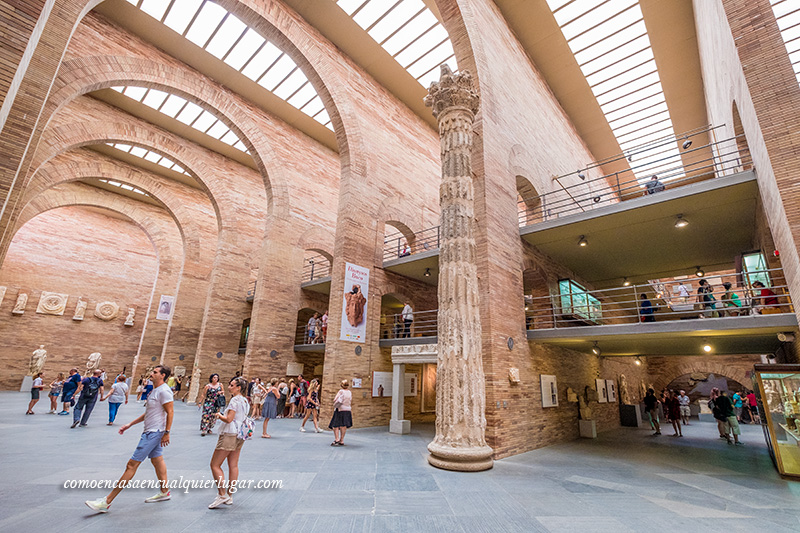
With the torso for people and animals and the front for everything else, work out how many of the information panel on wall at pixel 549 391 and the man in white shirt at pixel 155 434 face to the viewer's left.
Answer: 1

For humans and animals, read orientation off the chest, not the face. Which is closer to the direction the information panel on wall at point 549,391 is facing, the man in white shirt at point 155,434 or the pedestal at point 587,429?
the man in white shirt

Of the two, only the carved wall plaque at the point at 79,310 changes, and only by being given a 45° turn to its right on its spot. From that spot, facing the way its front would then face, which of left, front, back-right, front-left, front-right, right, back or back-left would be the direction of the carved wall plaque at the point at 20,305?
front-right

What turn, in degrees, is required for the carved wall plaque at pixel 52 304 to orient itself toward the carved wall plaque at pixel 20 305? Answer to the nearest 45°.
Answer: approximately 90° to its right

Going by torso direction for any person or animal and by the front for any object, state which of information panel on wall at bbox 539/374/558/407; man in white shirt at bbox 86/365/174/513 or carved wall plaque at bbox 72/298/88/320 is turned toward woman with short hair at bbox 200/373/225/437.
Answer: the carved wall plaque

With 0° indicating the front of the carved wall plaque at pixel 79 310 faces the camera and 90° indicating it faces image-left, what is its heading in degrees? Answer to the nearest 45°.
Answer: approximately 0°

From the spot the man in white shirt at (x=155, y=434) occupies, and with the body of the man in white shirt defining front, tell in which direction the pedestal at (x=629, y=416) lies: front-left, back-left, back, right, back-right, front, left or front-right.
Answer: back

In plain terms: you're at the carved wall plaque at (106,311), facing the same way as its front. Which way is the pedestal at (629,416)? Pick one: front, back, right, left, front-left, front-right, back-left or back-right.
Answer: front-left
